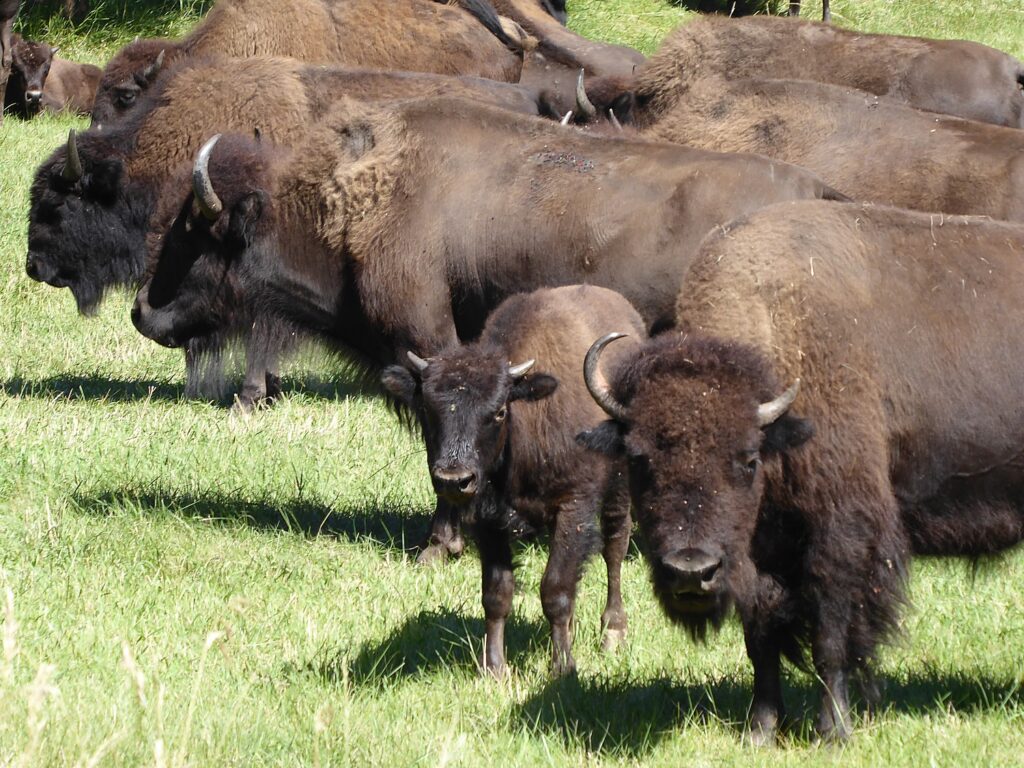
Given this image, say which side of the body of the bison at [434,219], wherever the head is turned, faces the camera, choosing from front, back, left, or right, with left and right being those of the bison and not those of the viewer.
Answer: left

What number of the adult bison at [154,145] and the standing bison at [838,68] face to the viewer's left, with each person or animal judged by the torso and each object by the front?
2

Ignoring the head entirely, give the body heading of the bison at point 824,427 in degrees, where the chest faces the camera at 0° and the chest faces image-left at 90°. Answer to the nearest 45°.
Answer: approximately 45°

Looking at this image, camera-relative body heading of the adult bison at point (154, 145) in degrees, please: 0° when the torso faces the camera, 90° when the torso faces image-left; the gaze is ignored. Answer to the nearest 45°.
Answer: approximately 90°

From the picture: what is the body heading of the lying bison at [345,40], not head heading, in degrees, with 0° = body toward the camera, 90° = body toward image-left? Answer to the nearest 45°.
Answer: approximately 90°

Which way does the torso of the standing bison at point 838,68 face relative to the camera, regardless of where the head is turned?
to the viewer's left

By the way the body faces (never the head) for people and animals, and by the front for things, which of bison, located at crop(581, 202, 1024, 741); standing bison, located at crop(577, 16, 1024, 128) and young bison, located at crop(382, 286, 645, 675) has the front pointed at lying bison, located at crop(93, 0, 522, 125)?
standing bison, located at crop(577, 16, 1024, 128)

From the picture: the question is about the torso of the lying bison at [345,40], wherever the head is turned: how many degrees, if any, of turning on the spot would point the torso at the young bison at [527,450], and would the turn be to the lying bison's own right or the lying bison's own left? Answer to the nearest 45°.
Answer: approximately 90° to the lying bison's own left

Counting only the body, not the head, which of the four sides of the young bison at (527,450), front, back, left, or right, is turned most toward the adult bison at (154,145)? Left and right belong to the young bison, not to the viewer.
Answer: right
